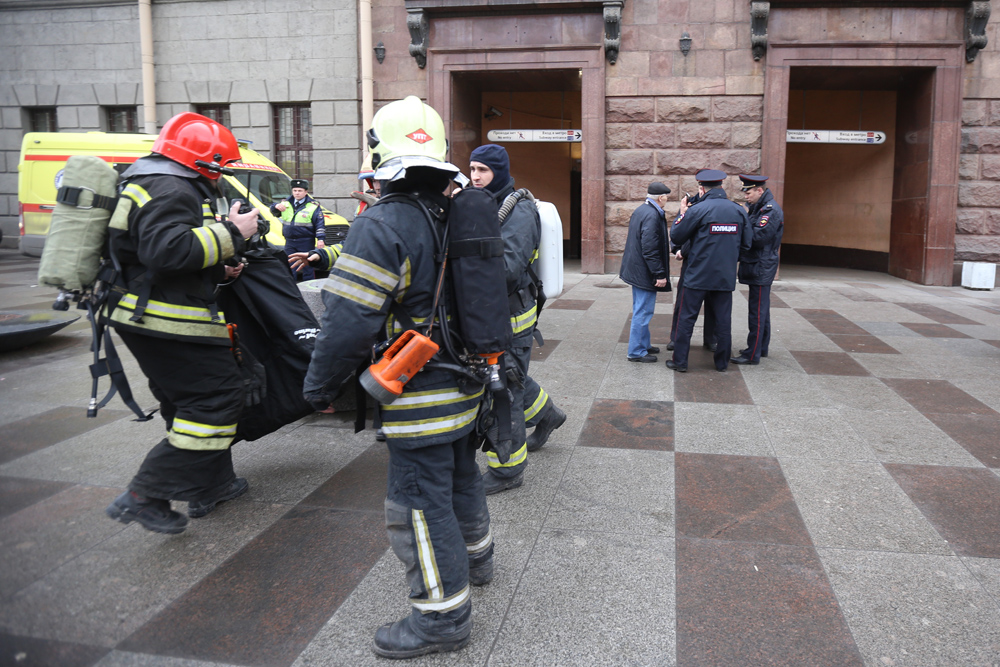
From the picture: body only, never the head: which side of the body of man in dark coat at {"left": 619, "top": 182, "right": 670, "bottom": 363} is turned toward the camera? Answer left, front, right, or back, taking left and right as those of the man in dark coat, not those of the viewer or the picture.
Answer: right

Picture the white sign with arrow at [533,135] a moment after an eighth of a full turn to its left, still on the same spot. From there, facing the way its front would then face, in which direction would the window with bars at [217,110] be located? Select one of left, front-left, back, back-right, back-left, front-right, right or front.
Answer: back-right

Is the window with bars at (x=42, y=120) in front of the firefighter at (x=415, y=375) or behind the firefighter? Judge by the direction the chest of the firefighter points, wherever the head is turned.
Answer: in front

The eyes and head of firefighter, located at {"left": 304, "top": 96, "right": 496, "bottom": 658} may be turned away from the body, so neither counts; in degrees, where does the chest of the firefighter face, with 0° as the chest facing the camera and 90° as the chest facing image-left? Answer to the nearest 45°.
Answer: approximately 135°

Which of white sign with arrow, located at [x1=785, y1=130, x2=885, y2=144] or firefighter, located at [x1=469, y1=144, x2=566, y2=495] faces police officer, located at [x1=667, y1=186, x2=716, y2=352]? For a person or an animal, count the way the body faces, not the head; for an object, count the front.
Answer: the white sign with arrow

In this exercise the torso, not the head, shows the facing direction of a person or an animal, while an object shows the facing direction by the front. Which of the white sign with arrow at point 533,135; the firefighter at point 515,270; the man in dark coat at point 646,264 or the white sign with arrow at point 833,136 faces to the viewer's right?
the man in dark coat

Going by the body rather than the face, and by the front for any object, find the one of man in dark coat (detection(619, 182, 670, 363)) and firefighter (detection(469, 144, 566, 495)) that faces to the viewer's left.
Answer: the firefighter

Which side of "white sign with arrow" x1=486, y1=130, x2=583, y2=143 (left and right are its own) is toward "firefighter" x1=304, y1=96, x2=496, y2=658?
front

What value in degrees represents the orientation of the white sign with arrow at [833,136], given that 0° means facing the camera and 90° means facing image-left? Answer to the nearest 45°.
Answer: approximately 0°

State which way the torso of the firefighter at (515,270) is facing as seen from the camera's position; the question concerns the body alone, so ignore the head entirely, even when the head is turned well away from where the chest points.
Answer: to the viewer's left

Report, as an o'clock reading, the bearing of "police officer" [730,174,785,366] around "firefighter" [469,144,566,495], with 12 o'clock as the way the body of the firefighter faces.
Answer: The police officer is roughly at 4 o'clock from the firefighter.

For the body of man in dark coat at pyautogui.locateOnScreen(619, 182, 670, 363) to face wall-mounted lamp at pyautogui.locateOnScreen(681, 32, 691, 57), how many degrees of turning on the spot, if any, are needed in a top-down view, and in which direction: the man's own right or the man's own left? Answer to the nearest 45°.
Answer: approximately 90° to the man's own left

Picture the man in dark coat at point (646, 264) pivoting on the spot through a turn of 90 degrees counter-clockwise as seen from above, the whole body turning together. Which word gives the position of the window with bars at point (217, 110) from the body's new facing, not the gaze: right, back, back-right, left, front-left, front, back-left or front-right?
front-left
